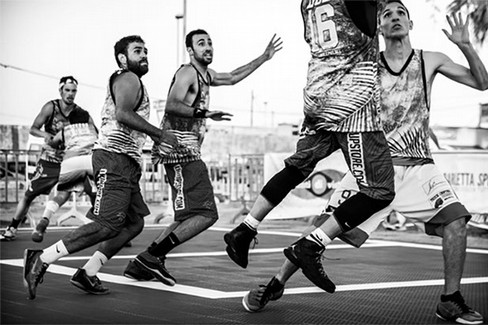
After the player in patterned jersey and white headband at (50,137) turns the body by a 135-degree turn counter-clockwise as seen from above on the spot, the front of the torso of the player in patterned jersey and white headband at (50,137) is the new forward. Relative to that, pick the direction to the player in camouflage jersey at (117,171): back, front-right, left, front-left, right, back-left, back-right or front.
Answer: back

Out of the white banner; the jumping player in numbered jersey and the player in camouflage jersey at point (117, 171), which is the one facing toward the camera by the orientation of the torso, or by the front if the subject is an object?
the white banner

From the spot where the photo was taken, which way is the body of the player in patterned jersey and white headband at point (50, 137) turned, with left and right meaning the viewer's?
facing the viewer and to the right of the viewer

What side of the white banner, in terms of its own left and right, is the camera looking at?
front

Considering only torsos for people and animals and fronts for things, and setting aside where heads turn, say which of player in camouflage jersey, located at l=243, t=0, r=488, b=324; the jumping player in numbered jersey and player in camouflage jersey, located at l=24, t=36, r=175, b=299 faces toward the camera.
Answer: player in camouflage jersey, located at l=243, t=0, r=488, b=324

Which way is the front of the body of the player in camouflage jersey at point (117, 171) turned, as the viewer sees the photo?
to the viewer's right

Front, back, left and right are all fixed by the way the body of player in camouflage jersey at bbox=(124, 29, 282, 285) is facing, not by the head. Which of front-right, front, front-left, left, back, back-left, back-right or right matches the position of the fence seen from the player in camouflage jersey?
back-left

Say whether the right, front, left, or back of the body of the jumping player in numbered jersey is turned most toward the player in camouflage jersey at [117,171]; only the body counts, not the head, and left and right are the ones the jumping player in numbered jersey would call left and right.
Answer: left

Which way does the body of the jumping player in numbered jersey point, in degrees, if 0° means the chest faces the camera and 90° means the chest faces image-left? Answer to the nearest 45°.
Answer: approximately 225°

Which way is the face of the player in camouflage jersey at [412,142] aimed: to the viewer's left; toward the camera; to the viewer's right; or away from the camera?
toward the camera

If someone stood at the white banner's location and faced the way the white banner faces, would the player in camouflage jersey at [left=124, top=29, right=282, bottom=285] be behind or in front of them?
in front

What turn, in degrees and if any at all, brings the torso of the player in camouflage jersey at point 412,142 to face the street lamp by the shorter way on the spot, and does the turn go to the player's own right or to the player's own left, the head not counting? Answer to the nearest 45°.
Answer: approximately 135° to the player's own right

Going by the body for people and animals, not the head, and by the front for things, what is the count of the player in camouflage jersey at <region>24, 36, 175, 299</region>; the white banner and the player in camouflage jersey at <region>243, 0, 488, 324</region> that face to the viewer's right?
1

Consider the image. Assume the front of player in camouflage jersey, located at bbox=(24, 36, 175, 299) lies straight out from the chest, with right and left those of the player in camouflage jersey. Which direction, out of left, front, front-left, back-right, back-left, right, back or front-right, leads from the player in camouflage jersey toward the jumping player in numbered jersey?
front-right

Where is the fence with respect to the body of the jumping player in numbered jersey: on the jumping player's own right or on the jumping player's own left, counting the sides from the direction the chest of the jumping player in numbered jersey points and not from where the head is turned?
on the jumping player's own left
